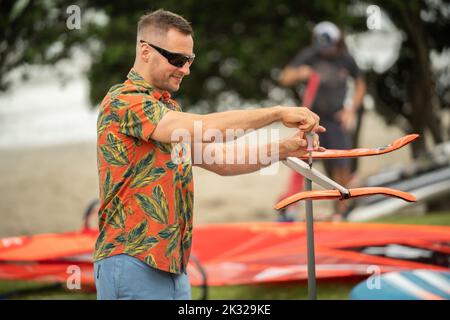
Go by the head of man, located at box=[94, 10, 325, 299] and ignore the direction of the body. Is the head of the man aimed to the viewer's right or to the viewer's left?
to the viewer's right

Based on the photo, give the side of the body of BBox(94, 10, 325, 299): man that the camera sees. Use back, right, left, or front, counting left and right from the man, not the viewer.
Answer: right

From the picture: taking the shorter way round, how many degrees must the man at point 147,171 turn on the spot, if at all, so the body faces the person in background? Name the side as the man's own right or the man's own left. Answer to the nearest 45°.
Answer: approximately 90° to the man's own left

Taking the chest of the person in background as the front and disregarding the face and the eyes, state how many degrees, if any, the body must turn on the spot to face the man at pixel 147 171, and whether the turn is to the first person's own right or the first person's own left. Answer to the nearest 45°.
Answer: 0° — they already face them

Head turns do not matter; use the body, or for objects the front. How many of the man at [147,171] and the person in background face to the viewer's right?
1

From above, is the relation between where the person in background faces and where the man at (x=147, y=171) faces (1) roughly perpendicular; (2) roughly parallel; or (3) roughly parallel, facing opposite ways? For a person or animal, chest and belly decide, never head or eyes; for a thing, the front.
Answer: roughly perpendicular

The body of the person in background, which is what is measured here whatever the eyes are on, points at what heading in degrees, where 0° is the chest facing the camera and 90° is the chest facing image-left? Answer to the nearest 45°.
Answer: approximately 0°
